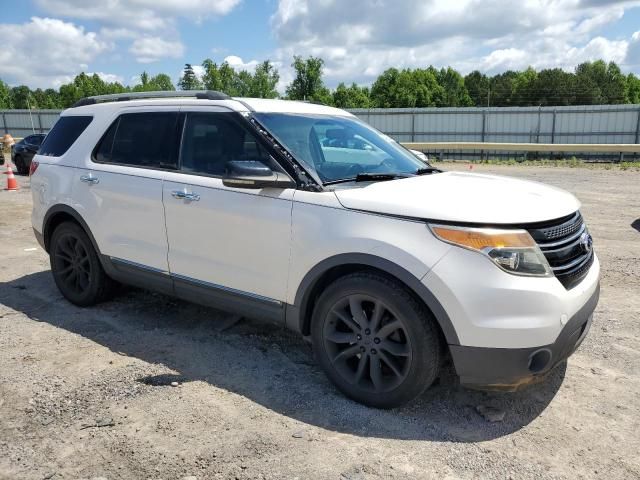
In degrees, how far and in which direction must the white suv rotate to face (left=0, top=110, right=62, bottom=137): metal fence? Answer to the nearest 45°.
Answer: approximately 180°

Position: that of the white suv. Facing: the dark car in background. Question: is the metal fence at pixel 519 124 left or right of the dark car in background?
right

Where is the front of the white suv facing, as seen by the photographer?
facing the viewer and to the right of the viewer

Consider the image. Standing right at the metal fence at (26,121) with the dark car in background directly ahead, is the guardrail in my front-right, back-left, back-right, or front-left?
front-left

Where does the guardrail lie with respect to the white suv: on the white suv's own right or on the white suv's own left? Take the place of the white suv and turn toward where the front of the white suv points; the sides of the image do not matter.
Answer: on the white suv's own left

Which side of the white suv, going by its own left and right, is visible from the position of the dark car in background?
back

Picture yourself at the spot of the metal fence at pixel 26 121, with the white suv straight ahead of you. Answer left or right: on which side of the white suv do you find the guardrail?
left
